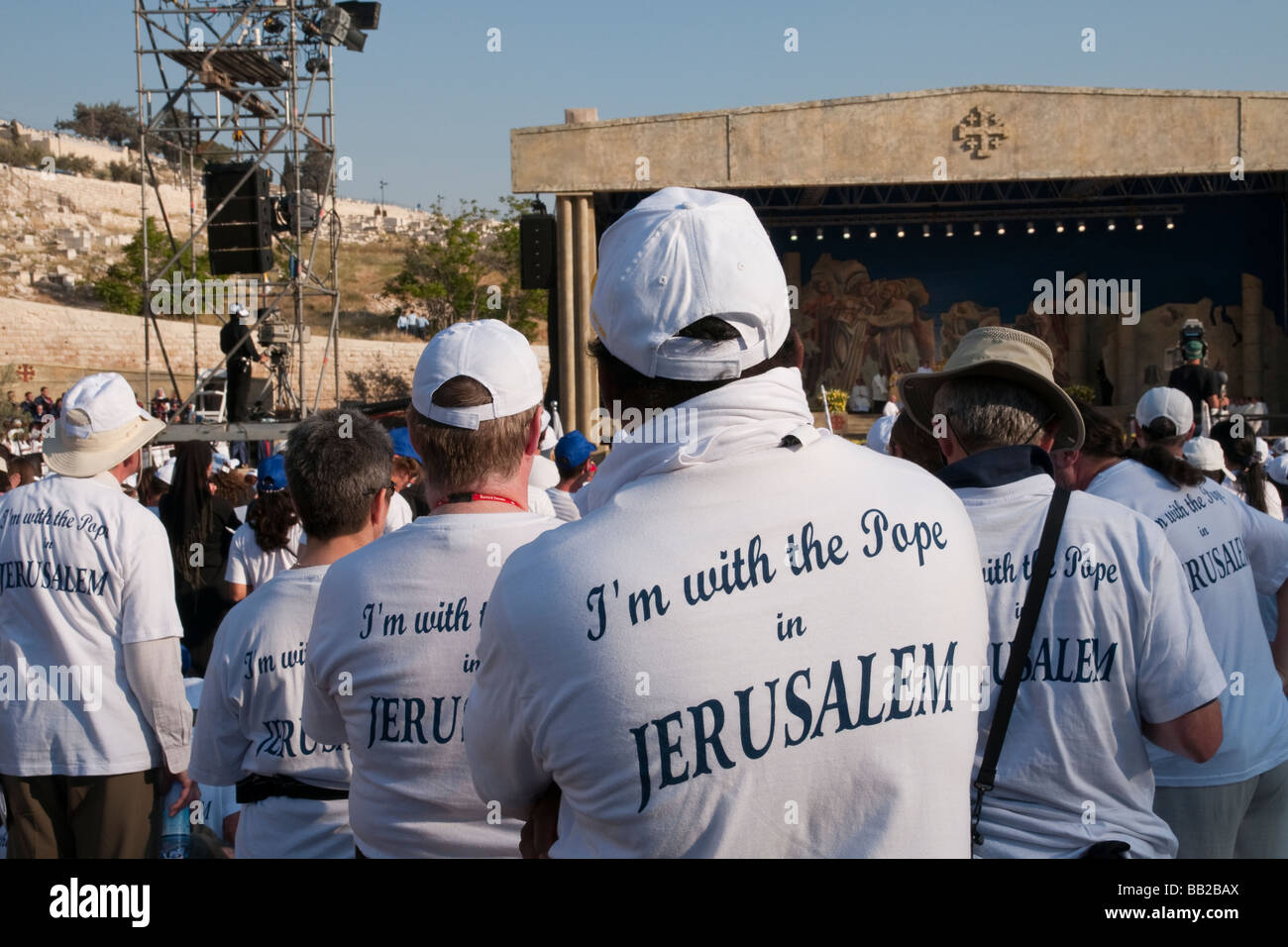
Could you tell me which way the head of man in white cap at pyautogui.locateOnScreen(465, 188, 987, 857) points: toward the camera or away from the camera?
away from the camera

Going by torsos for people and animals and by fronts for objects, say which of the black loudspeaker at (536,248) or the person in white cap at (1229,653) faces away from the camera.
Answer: the person in white cap

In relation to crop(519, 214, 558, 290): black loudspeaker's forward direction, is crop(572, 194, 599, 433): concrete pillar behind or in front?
behind

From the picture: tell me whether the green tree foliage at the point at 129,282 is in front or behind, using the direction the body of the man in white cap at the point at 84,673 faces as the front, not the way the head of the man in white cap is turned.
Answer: in front

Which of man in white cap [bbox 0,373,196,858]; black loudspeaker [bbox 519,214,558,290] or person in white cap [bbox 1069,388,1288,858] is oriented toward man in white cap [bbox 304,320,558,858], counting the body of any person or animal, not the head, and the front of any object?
the black loudspeaker

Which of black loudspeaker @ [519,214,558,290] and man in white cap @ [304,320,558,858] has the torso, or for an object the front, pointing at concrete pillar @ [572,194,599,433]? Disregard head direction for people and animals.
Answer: the man in white cap

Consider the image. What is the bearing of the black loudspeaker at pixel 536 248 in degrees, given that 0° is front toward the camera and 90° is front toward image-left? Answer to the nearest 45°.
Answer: approximately 0°

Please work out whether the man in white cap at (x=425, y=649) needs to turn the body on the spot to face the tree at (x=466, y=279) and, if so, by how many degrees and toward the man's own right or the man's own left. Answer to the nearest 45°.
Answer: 0° — they already face it

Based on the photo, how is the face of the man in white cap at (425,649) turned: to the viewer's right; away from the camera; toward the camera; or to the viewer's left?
away from the camera

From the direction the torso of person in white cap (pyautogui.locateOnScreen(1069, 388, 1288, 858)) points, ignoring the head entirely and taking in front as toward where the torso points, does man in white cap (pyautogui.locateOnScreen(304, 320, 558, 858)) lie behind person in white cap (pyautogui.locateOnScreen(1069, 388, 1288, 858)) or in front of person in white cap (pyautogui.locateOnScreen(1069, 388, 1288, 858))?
behind

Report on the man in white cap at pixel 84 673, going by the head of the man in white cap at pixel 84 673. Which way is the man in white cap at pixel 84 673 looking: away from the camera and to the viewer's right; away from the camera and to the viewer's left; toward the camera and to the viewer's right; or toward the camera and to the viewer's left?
away from the camera and to the viewer's right

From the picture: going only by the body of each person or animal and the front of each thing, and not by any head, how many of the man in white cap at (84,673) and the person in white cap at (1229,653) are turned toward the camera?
0

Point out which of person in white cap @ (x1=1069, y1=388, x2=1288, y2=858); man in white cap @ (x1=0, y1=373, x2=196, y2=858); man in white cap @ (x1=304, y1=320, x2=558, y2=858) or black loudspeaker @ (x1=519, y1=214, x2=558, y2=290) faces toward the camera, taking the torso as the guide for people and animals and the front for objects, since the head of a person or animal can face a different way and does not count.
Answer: the black loudspeaker
